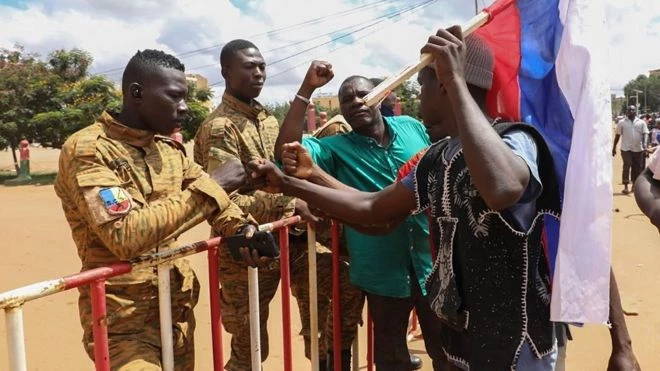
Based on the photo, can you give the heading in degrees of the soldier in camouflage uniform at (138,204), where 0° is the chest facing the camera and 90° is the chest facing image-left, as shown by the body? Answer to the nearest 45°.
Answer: approximately 315°

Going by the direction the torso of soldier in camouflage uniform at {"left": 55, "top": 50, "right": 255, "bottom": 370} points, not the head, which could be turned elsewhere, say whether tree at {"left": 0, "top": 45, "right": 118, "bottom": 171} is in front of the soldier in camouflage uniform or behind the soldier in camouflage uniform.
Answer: behind

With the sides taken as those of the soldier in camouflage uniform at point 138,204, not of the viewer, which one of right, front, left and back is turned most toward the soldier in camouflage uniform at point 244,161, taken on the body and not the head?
left

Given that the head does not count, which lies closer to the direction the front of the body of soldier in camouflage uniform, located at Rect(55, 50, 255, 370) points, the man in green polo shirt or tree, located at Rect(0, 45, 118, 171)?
the man in green polo shirt

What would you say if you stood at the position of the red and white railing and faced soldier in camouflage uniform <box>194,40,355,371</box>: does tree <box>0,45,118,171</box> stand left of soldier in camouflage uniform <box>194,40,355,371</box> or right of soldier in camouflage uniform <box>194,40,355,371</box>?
left

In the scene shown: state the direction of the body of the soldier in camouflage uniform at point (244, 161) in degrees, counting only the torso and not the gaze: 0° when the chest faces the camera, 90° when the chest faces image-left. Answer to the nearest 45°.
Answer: approximately 315°

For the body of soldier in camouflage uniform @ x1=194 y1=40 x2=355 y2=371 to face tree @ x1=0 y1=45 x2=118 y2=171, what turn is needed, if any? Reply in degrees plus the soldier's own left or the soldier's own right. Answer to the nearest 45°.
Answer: approximately 180°

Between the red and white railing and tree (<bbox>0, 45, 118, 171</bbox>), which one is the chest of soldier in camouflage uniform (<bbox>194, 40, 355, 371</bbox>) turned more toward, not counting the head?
the red and white railing

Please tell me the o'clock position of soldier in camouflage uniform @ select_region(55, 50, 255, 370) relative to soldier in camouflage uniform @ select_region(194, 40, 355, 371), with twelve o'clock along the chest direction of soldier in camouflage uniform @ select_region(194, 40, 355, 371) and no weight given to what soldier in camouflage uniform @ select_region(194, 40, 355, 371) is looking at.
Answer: soldier in camouflage uniform @ select_region(55, 50, 255, 370) is roughly at 2 o'clock from soldier in camouflage uniform @ select_region(194, 40, 355, 371).

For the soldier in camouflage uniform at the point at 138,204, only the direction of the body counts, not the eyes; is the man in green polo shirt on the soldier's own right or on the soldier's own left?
on the soldier's own left
